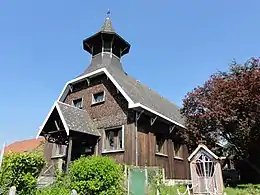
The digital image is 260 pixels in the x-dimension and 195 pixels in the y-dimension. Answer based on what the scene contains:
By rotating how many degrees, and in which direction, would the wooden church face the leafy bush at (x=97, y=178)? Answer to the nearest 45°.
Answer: approximately 45° to its left

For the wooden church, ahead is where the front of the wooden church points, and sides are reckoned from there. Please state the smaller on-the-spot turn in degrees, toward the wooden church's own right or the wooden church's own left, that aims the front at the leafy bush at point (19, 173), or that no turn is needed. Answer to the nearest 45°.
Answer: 0° — it already faces it

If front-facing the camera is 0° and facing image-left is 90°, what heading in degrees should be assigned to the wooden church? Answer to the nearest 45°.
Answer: approximately 45°

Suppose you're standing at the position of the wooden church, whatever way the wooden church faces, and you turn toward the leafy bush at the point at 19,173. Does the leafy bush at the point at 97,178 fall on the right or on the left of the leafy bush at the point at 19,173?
left

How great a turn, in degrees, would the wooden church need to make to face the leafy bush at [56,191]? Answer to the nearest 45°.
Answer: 0° — it already faces it
